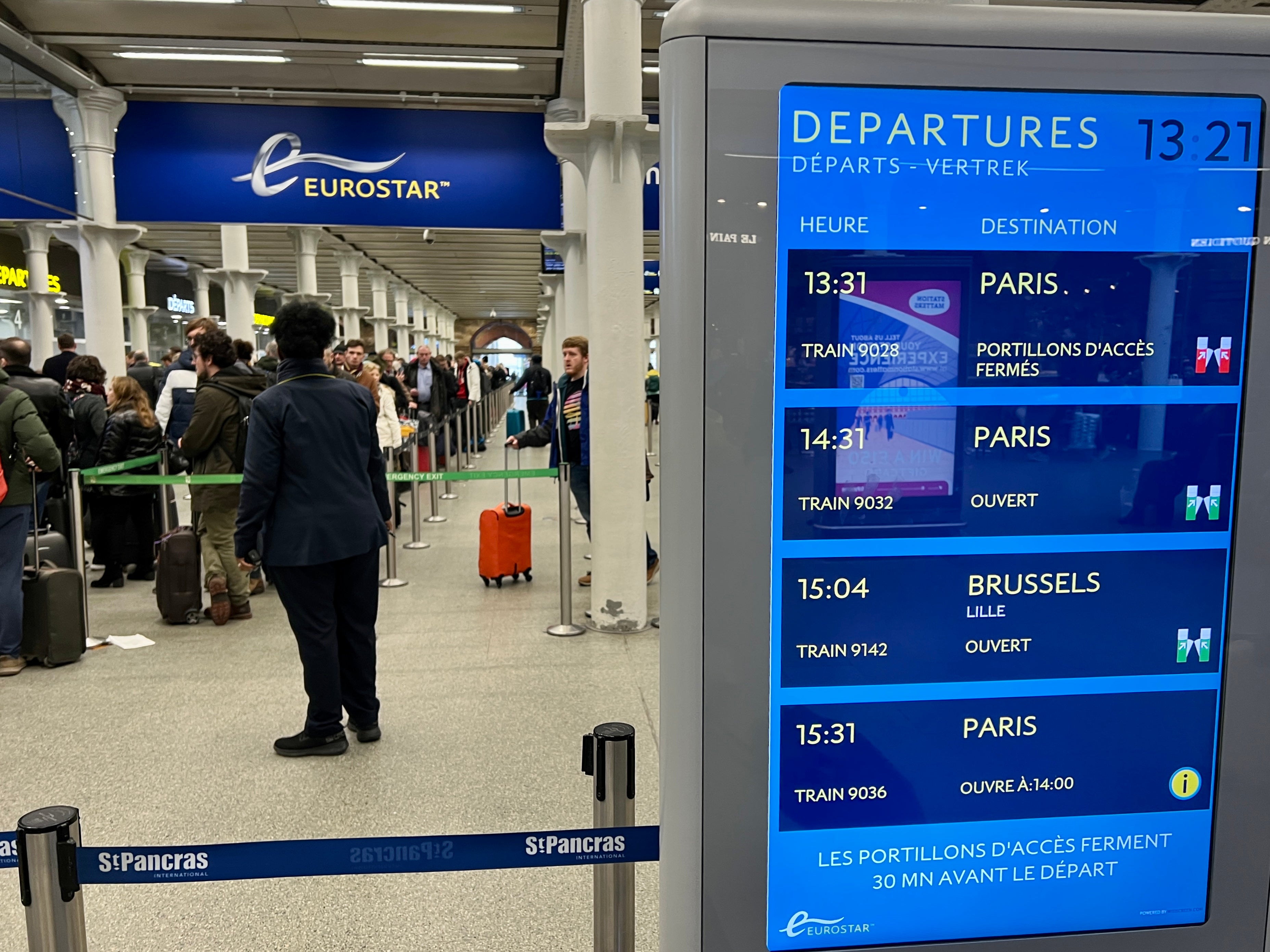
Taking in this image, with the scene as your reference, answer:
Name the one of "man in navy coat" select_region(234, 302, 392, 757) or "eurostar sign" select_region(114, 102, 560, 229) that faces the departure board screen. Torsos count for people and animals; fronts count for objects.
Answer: the eurostar sign

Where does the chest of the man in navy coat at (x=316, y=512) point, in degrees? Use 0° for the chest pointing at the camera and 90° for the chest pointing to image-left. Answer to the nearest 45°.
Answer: approximately 135°

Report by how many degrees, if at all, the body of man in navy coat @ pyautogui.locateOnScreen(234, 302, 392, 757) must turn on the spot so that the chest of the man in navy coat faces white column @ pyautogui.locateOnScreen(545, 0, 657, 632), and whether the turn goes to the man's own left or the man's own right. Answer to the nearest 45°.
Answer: approximately 90° to the man's own right

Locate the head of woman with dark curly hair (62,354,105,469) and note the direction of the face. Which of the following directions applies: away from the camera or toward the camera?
away from the camera

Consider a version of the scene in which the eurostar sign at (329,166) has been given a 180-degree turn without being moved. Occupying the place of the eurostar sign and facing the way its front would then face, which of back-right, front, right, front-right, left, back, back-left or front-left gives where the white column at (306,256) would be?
front

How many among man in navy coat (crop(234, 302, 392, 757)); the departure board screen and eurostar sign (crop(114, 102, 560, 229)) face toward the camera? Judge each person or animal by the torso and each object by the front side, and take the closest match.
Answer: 2

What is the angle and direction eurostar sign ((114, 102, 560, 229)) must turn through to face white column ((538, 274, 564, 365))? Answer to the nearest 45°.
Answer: approximately 135° to its left

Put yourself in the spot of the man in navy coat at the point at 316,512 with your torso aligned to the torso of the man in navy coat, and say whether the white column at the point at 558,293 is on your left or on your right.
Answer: on your right

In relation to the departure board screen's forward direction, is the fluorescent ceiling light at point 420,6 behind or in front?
behind

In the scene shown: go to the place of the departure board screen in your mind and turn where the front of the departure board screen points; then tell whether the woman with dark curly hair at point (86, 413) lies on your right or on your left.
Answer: on your right

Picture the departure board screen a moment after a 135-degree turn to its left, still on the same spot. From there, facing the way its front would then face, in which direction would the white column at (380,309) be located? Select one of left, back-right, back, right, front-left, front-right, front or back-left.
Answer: left

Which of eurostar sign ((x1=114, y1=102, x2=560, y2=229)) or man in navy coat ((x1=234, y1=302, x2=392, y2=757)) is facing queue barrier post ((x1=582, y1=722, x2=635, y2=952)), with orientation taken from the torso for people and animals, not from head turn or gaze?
the eurostar sign

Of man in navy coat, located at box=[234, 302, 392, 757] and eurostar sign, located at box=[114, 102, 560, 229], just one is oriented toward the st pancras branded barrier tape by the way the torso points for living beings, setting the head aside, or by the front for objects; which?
the eurostar sign

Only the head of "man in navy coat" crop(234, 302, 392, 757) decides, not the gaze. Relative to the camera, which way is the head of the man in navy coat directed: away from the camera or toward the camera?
away from the camera
